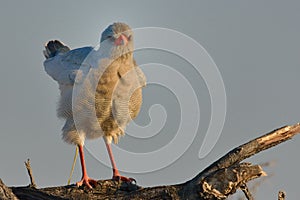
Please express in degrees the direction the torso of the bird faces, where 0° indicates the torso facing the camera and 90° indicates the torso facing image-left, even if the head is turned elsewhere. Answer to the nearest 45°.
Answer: approximately 315°
